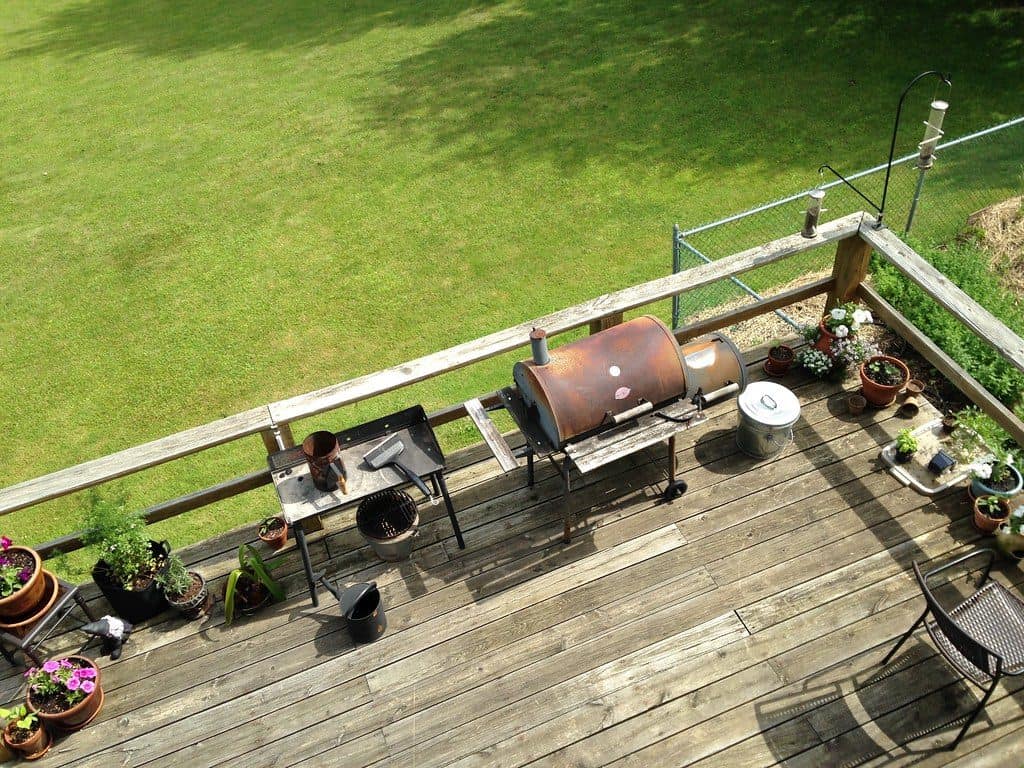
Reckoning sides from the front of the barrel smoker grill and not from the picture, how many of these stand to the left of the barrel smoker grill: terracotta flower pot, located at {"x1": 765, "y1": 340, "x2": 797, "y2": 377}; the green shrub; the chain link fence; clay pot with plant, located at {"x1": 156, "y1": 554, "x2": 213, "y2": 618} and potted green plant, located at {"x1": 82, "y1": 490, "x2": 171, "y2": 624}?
3

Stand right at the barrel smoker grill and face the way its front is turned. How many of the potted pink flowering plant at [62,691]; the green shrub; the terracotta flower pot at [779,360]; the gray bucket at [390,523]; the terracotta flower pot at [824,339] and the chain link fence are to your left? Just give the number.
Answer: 4

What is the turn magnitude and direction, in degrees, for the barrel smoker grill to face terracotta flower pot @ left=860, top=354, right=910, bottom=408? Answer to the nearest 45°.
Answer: approximately 90° to its left

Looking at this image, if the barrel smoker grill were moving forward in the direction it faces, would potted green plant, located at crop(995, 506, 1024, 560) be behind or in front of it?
in front

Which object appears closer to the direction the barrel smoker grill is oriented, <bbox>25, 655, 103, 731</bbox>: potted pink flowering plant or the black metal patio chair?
the black metal patio chair

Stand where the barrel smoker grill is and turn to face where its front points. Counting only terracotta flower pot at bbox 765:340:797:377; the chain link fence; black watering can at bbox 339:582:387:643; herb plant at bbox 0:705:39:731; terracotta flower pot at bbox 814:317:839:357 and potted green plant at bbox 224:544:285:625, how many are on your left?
3

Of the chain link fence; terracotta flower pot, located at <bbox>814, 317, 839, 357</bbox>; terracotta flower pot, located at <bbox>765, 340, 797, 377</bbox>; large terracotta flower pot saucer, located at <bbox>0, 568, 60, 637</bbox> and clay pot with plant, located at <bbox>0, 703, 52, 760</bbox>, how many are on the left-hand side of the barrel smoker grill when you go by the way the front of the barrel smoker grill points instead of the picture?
3

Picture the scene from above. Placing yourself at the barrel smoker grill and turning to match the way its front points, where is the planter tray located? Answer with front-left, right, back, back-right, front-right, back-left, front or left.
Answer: front-left

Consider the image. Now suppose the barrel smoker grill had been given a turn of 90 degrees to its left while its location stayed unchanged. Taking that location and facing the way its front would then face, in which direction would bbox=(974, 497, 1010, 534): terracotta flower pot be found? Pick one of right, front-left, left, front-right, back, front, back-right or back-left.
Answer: front-right

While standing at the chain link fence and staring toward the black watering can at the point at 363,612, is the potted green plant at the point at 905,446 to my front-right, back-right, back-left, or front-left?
front-left

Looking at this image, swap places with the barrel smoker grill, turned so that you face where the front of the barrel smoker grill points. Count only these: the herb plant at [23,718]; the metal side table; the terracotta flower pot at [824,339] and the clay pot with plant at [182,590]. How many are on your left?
1

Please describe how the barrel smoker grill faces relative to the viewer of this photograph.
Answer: facing the viewer and to the right of the viewer

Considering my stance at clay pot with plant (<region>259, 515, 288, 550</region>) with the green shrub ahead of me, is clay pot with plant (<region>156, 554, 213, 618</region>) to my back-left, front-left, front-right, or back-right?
back-right

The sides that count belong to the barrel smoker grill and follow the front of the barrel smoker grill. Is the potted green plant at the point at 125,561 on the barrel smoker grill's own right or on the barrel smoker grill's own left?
on the barrel smoker grill's own right

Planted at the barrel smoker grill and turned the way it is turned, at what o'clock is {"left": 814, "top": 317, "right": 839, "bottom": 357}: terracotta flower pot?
The terracotta flower pot is roughly at 9 o'clock from the barrel smoker grill.

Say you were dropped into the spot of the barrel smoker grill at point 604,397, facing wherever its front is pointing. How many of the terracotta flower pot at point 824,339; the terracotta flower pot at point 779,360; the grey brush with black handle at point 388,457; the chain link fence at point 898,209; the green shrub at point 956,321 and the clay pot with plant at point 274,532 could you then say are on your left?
4

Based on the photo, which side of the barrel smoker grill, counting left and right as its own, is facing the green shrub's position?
left

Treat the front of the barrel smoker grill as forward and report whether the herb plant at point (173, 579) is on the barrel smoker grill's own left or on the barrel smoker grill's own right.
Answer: on the barrel smoker grill's own right

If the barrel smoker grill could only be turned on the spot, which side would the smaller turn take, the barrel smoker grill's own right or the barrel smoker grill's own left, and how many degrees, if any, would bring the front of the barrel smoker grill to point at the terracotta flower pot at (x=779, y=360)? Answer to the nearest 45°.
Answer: approximately 90° to the barrel smoker grill's own left
